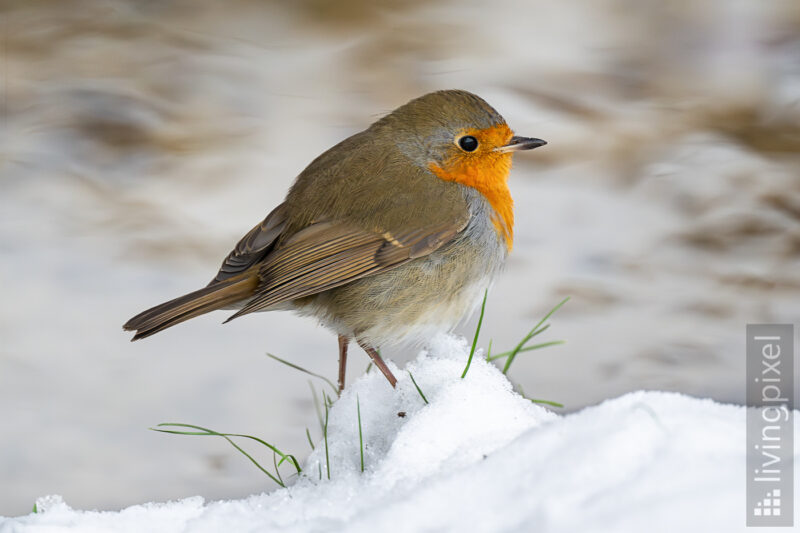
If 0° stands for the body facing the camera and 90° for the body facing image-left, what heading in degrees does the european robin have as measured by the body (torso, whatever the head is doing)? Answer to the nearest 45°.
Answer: approximately 270°
